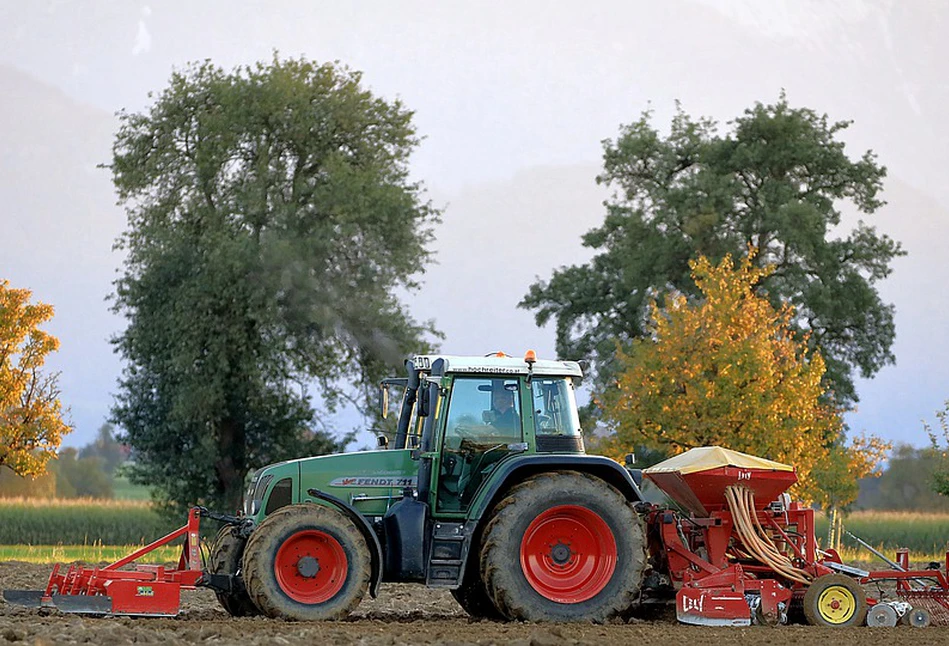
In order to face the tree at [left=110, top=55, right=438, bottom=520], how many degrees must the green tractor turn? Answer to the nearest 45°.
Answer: approximately 90° to its right

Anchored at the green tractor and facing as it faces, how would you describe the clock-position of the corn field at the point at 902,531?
The corn field is roughly at 4 o'clock from the green tractor.

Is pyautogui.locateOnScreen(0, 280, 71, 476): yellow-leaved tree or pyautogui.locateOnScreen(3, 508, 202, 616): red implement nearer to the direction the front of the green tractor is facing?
the red implement

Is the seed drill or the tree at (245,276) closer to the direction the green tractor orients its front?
the tree

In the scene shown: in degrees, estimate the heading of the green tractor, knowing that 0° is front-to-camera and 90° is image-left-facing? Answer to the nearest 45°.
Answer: approximately 90°

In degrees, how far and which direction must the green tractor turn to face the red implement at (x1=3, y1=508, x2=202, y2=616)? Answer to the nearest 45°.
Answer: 0° — it already faces it

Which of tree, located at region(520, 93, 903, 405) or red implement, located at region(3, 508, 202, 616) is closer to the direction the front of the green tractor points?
the red implement

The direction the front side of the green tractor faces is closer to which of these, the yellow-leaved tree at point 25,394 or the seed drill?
the yellow-leaved tree

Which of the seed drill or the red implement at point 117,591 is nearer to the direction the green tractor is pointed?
the red implement

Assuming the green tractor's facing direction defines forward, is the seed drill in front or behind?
behind

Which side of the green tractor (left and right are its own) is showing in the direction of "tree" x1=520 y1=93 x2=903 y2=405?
right
